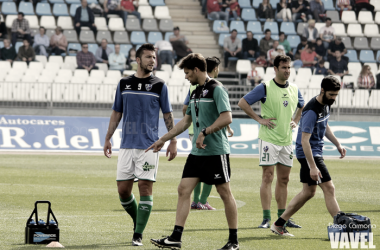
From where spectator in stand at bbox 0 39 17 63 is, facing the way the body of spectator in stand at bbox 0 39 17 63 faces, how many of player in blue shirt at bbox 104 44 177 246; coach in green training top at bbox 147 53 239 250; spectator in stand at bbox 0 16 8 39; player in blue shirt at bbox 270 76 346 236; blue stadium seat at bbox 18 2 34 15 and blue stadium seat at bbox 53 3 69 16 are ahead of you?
3

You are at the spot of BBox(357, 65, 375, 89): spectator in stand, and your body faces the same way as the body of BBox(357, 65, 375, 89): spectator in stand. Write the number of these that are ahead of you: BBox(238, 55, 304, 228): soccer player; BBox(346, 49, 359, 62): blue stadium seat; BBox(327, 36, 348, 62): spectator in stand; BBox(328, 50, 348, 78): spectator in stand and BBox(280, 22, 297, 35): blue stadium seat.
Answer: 1

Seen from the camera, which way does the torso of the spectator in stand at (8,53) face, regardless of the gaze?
toward the camera

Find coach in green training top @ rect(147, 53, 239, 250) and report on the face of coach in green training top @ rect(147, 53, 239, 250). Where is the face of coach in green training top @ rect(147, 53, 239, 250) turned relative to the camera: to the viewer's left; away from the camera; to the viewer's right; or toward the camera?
to the viewer's left

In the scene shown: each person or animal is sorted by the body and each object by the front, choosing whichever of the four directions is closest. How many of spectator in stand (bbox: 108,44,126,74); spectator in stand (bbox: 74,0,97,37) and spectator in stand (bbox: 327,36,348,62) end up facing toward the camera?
3

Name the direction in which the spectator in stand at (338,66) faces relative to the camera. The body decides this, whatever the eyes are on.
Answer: toward the camera

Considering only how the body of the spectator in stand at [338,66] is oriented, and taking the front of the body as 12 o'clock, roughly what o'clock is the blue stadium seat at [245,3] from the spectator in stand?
The blue stadium seat is roughly at 4 o'clock from the spectator in stand.

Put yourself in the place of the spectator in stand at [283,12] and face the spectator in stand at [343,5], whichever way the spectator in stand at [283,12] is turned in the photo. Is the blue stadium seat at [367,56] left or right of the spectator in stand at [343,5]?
right

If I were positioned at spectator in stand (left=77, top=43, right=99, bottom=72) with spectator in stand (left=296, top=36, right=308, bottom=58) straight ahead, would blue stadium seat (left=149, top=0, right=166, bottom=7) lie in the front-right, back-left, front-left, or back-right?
front-left

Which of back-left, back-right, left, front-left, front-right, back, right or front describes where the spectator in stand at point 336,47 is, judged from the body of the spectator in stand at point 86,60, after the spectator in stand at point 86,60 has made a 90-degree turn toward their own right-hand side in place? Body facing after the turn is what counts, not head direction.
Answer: back

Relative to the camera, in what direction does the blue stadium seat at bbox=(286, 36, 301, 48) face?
facing the viewer

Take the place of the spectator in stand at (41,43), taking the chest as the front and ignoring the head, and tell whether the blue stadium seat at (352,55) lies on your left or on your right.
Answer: on your left

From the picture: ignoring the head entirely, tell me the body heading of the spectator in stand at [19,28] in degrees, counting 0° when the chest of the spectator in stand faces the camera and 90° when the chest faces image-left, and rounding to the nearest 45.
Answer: approximately 0°

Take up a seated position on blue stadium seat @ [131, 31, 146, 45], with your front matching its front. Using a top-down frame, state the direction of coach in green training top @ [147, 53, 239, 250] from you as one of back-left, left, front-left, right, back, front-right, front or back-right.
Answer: front
